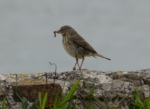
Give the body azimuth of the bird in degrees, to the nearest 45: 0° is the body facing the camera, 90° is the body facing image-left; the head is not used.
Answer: approximately 90°
